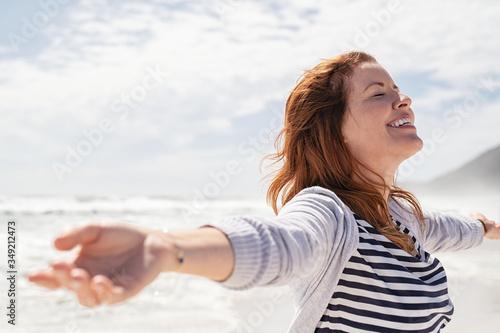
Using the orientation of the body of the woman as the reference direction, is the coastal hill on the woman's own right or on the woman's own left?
on the woman's own left

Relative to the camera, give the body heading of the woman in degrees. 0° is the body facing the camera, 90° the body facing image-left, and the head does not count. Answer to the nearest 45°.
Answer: approximately 315°
